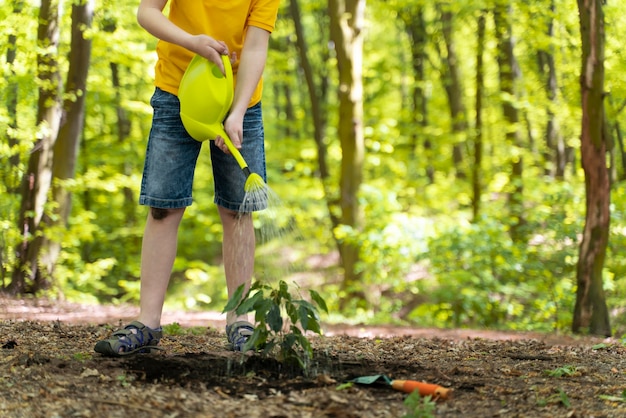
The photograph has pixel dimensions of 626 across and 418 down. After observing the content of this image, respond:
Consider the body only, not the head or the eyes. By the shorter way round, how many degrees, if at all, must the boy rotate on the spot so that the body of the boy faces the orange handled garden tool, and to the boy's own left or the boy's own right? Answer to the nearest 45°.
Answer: approximately 45° to the boy's own left

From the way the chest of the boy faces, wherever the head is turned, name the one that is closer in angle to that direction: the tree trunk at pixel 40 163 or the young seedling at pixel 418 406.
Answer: the young seedling

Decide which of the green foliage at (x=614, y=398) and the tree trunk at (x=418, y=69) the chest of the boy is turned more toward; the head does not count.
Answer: the green foliage

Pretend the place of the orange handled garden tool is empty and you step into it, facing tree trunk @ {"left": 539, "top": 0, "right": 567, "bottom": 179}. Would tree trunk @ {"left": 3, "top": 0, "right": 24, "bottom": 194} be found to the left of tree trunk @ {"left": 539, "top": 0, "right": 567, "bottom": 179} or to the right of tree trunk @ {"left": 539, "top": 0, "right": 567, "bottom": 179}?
left

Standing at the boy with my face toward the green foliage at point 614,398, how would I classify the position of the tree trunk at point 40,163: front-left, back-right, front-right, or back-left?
back-left

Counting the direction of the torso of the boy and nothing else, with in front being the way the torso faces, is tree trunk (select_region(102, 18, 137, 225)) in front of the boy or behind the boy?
behind

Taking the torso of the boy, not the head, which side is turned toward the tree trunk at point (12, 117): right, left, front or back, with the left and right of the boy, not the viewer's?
back

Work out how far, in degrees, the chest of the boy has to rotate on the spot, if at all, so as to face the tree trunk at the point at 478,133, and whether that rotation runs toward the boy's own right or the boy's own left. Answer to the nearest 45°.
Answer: approximately 135° to the boy's own left

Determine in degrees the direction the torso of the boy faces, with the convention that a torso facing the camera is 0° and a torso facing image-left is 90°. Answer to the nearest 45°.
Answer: approximately 0°

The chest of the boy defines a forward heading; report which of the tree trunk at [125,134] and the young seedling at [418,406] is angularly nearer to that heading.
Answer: the young seedling

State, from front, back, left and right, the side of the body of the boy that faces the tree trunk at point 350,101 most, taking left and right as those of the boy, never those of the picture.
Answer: back
